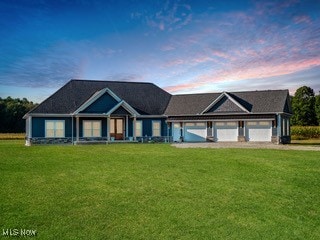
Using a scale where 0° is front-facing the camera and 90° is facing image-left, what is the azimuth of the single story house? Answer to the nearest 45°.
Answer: approximately 0°
